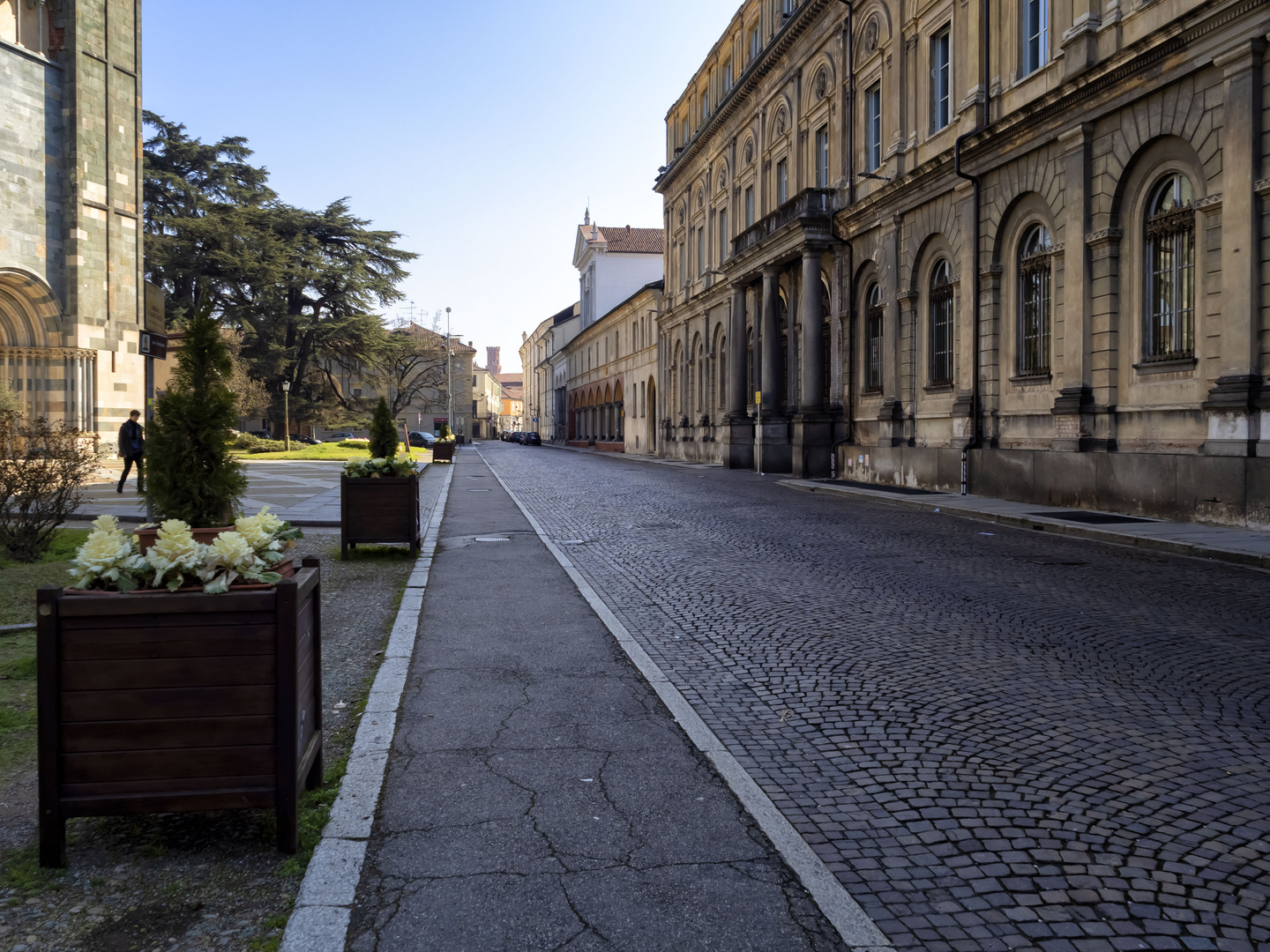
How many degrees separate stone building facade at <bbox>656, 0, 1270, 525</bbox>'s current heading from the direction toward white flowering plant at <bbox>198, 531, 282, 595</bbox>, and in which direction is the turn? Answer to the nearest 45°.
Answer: approximately 45° to its left

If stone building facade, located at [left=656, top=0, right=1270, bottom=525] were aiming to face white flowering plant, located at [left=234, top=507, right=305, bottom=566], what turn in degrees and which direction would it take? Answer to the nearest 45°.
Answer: approximately 45° to its left

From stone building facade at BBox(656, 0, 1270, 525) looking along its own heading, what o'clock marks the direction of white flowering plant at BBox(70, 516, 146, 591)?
The white flowering plant is roughly at 11 o'clock from the stone building facade.

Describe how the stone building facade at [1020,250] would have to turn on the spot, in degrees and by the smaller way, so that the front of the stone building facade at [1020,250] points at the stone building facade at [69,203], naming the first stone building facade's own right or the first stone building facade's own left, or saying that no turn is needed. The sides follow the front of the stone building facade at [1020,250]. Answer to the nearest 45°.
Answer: approximately 45° to the first stone building facade's own right

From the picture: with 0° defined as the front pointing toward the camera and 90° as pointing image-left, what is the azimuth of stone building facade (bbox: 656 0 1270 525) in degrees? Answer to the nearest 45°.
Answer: approximately 45°

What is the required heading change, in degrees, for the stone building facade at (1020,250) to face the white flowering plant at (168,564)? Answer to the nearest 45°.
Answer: approximately 45° to its left
